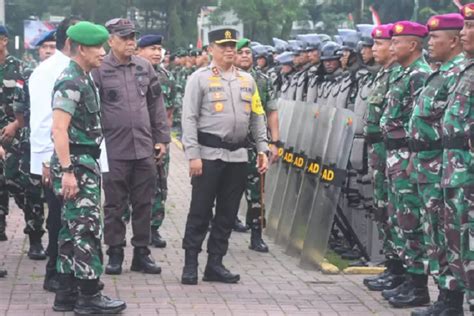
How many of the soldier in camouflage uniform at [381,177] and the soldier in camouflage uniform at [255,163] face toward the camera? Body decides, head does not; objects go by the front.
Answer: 1

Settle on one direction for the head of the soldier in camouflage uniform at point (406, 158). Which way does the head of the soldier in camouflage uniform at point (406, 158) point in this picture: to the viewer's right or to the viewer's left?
to the viewer's left

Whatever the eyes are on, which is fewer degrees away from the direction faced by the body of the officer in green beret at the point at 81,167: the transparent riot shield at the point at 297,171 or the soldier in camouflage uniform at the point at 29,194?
the transparent riot shield

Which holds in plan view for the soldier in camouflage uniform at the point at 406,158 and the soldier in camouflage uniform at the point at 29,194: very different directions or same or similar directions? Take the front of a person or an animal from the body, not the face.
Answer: very different directions

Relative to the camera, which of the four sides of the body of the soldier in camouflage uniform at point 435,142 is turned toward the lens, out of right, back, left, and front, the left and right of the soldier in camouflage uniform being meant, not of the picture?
left

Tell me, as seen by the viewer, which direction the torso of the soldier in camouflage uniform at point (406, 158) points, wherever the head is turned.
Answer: to the viewer's left

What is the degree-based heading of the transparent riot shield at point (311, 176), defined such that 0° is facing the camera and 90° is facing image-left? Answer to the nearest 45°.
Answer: approximately 45°

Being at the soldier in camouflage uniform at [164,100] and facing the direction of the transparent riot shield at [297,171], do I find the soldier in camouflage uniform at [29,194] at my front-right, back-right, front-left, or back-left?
back-right

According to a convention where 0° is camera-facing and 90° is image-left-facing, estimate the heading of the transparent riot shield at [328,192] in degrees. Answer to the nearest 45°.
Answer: approximately 45°

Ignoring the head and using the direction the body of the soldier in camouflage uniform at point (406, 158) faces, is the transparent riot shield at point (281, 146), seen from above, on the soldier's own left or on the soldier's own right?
on the soldier's own right

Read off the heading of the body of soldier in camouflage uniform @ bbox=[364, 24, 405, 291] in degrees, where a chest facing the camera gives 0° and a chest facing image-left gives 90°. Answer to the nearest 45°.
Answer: approximately 90°
